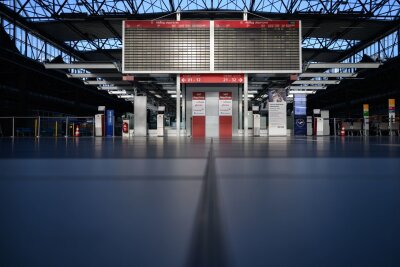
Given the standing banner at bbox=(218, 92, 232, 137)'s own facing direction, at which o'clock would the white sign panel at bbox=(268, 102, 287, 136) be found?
The white sign panel is roughly at 9 o'clock from the standing banner.

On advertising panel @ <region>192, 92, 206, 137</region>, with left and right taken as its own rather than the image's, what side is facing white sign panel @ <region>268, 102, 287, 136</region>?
left

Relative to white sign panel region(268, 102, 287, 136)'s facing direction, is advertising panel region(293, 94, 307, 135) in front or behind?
behind

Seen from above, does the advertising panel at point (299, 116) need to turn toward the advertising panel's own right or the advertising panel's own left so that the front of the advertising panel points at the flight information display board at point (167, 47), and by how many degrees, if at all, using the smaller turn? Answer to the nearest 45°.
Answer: approximately 45° to the advertising panel's own right

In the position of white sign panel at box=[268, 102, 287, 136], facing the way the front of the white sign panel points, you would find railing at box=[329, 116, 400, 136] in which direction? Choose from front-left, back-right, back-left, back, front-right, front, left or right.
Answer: back-left
